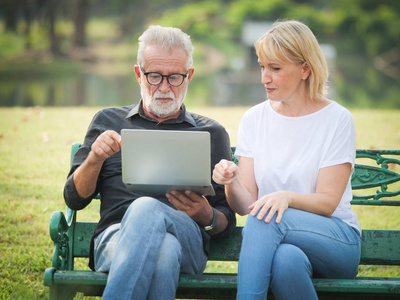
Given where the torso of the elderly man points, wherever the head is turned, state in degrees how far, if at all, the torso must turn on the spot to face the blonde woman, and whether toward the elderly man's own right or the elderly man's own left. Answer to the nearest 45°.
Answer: approximately 90° to the elderly man's own left

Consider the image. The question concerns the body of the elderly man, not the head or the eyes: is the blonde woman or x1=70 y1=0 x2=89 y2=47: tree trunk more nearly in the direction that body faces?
the blonde woman

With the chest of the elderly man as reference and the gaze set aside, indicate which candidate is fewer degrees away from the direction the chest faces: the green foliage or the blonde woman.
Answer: the blonde woman

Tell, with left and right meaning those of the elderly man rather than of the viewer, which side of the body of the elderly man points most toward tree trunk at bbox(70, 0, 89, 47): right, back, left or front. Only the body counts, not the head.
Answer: back

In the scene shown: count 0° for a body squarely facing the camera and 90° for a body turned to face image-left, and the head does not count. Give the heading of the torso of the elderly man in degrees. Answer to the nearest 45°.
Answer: approximately 0°

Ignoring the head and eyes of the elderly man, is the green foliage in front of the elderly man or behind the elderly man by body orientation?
behind
